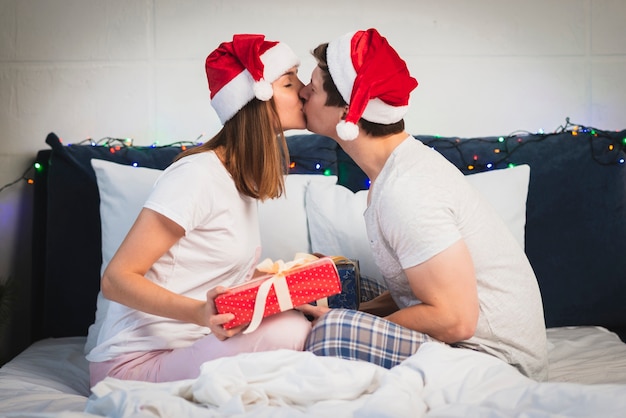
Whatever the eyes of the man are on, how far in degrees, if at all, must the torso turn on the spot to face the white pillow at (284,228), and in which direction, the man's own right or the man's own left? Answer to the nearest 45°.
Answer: approximately 45° to the man's own right

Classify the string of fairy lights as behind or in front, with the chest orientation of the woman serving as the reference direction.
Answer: in front

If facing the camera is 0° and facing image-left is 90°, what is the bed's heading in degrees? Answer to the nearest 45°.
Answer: approximately 0°

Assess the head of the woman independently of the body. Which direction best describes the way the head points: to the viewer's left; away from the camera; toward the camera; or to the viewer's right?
to the viewer's right

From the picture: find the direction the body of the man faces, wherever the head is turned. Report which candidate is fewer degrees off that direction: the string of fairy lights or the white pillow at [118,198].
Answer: the white pillow

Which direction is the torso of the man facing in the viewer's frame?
to the viewer's left

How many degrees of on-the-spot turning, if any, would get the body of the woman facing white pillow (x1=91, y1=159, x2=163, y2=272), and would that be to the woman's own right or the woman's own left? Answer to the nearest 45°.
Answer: approximately 135° to the woman's own left

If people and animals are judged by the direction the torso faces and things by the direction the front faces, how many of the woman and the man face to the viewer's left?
1

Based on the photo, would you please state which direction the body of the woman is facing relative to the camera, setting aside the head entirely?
to the viewer's right

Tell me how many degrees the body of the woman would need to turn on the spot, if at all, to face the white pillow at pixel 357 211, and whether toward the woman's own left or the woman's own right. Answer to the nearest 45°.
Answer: approximately 45° to the woman's own left

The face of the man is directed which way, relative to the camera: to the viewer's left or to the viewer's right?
to the viewer's left
